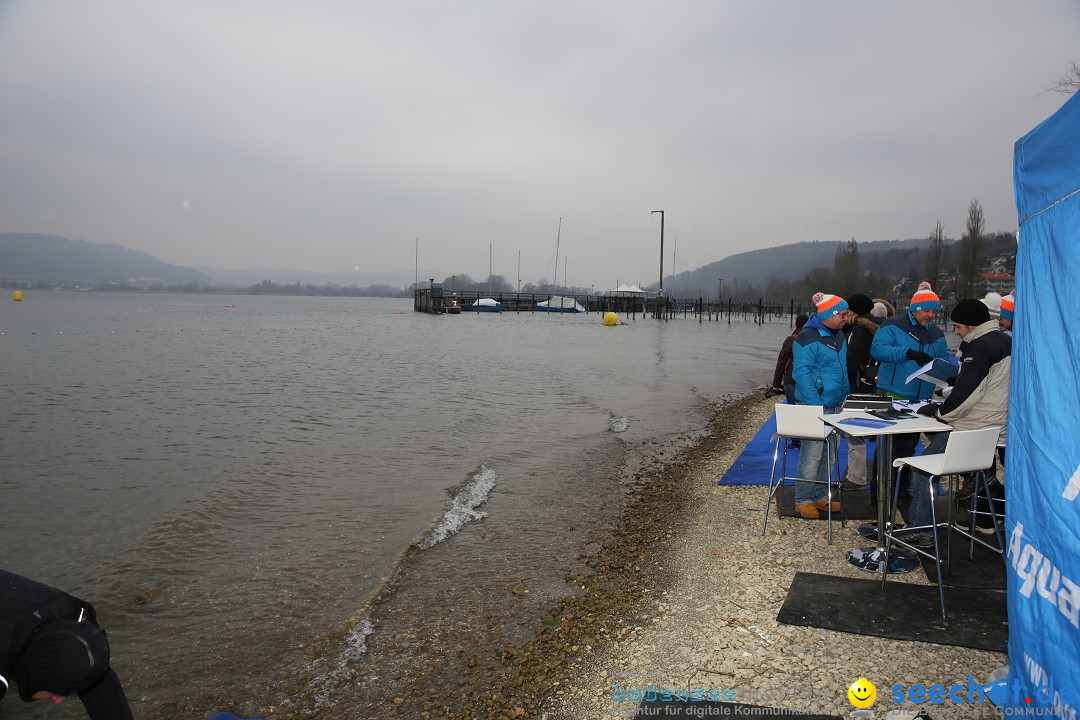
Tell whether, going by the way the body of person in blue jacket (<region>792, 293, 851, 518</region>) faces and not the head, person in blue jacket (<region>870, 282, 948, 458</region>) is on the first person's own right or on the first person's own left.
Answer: on the first person's own left

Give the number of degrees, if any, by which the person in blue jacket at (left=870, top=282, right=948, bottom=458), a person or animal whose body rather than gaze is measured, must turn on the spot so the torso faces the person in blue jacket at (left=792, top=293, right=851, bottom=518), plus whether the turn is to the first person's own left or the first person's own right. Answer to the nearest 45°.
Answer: approximately 90° to the first person's own right

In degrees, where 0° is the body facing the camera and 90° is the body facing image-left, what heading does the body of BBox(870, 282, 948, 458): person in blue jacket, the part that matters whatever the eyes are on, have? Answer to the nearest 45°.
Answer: approximately 315°

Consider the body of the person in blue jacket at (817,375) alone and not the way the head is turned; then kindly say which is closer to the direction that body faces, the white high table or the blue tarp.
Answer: the white high table

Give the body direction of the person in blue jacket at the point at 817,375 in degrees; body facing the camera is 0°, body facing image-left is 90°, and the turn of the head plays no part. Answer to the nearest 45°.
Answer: approximately 315°

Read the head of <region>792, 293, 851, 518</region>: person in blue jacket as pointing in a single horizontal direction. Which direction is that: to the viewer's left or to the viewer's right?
to the viewer's right

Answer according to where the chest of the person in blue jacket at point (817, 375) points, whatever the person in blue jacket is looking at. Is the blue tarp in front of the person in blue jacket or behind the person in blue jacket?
behind
